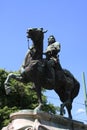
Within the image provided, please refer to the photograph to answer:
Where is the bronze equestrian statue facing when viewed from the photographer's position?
facing the viewer and to the left of the viewer
